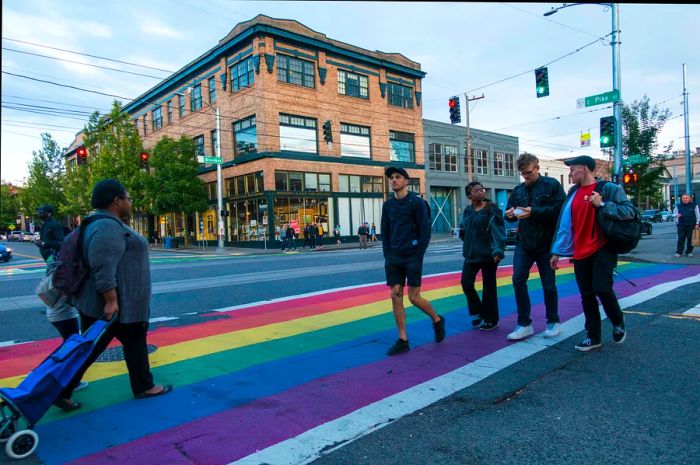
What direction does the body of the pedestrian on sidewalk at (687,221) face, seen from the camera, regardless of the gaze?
toward the camera

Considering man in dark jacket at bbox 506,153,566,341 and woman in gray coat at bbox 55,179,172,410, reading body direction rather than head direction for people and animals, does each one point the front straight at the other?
yes

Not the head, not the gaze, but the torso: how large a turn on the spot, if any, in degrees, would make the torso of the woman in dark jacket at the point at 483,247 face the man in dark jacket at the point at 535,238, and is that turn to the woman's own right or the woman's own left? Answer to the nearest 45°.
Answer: approximately 90° to the woman's own left

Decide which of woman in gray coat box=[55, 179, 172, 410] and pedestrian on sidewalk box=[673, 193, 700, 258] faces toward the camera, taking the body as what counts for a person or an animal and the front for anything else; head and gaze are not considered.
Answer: the pedestrian on sidewalk

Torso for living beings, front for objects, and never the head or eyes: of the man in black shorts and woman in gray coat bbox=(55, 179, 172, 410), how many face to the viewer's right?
1

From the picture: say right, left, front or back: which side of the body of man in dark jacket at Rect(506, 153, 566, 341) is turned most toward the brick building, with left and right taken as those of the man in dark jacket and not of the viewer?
right

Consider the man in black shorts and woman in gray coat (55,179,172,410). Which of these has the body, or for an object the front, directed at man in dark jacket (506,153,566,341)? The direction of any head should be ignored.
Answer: the woman in gray coat

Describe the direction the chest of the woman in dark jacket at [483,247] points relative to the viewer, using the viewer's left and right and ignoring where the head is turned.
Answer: facing the viewer and to the left of the viewer

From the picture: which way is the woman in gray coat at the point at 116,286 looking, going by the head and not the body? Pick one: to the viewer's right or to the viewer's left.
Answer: to the viewer's right

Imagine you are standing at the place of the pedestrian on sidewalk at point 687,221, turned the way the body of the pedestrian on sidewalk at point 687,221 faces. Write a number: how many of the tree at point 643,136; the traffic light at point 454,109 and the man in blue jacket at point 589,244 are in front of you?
1

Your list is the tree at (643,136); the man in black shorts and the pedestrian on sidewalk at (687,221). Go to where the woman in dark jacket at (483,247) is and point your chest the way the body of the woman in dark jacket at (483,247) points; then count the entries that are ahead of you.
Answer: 1

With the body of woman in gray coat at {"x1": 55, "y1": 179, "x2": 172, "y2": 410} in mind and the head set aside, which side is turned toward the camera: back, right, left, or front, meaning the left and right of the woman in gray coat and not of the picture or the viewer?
right

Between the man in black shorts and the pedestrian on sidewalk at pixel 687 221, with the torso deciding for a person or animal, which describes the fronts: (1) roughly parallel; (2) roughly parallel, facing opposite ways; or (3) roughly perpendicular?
roughly parallel

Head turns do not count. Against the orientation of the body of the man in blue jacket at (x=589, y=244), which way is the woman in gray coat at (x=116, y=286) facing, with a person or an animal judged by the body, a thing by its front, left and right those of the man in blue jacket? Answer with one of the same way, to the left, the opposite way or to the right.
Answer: the opposite way

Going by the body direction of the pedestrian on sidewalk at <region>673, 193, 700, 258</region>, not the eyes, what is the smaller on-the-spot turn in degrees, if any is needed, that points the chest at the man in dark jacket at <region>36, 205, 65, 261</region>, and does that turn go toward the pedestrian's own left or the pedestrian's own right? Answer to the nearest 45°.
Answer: approximately 45° to the pedestrian's own right
